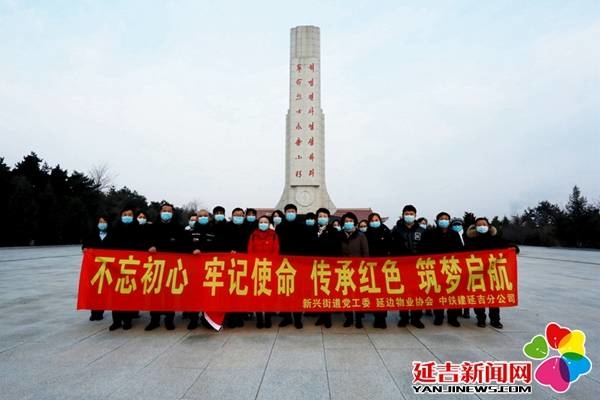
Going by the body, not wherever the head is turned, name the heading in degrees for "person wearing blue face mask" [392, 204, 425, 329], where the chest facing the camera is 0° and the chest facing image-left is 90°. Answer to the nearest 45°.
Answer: approximately 0°

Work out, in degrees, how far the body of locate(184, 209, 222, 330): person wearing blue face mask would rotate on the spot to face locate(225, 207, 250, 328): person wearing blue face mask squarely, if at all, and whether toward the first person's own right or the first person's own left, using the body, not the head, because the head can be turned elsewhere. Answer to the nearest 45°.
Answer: approximately 90° to the first person's own left

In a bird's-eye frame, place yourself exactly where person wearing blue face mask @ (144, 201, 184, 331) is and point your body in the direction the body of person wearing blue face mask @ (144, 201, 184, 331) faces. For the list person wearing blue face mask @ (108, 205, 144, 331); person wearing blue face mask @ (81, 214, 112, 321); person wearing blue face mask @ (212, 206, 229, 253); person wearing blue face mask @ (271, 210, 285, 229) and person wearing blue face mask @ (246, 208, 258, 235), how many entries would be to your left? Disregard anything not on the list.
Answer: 3

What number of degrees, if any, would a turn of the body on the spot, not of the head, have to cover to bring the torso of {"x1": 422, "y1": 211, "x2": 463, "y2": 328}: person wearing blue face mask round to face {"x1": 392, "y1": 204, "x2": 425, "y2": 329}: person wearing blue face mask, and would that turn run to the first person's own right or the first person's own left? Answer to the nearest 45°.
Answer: approximately 90° to the first person's own right

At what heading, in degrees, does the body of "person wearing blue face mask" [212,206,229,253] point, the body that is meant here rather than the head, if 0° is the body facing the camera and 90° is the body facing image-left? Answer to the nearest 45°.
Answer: approximately 0°

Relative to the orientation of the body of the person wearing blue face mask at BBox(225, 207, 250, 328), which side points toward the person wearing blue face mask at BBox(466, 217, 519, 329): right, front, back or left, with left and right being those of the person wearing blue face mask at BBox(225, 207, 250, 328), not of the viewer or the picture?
left

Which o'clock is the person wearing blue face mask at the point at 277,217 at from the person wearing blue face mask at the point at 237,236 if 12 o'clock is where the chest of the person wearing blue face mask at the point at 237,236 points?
the person wearing blue face mask at the point at 277,217 is roughly at 8 o'clock from the person wearing blue face mask at the point at 237,236.

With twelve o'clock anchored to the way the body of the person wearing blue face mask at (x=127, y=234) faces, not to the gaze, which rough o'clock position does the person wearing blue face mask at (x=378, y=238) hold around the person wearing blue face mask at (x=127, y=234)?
the person wearing blue face mask at (x=378, y=238) is roughly at 10 o'clock from the person wearing blue face mask at (x=127, y=234).

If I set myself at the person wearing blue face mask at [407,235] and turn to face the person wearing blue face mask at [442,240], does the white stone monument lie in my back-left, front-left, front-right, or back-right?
back-left
